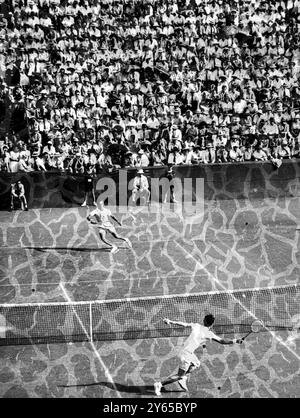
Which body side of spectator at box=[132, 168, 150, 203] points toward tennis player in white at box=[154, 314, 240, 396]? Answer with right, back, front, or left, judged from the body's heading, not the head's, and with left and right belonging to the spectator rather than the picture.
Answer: front

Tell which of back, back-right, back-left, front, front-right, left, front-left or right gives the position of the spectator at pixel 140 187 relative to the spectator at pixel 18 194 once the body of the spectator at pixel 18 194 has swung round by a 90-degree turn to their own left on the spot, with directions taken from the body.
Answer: front

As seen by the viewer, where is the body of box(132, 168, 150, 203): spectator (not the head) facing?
toward the camera

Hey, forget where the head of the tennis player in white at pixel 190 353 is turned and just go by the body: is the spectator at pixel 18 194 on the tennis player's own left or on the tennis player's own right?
on the tennis player's own left

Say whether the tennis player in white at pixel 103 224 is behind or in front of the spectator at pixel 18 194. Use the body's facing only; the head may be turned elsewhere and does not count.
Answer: in front

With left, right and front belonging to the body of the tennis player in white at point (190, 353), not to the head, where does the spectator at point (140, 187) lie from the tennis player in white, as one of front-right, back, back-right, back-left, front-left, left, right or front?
front-left

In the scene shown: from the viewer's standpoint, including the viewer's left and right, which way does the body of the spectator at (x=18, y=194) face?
facing the viewer

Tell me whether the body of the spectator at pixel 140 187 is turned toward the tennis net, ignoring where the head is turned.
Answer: yes

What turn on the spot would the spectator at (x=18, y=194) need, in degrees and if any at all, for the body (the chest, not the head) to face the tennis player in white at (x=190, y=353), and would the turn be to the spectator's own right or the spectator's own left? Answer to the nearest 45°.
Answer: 0° — they already face them

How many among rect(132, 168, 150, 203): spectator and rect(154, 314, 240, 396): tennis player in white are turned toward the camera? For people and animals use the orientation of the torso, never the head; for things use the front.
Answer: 1

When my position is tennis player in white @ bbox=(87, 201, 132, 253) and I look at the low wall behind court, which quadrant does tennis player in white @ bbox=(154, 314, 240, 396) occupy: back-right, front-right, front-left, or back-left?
back-right
